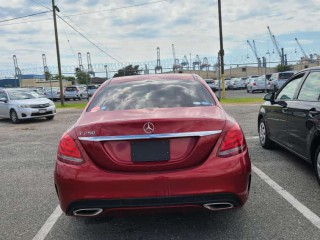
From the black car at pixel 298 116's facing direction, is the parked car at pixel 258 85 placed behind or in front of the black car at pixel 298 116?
in front

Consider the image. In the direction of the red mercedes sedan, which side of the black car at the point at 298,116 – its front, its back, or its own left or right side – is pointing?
left

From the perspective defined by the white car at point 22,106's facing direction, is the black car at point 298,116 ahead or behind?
ahead

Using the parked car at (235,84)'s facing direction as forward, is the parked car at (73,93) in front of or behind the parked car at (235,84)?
in front

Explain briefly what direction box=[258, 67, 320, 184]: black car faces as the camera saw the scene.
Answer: facing away from the viewer and to the left of the viewer

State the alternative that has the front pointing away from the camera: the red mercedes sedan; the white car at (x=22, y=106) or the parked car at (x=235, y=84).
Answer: the red mercedes sedan

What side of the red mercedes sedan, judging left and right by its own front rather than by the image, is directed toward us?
back

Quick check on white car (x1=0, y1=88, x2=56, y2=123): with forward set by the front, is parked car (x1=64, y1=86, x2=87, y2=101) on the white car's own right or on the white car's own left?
on the white car's own left
